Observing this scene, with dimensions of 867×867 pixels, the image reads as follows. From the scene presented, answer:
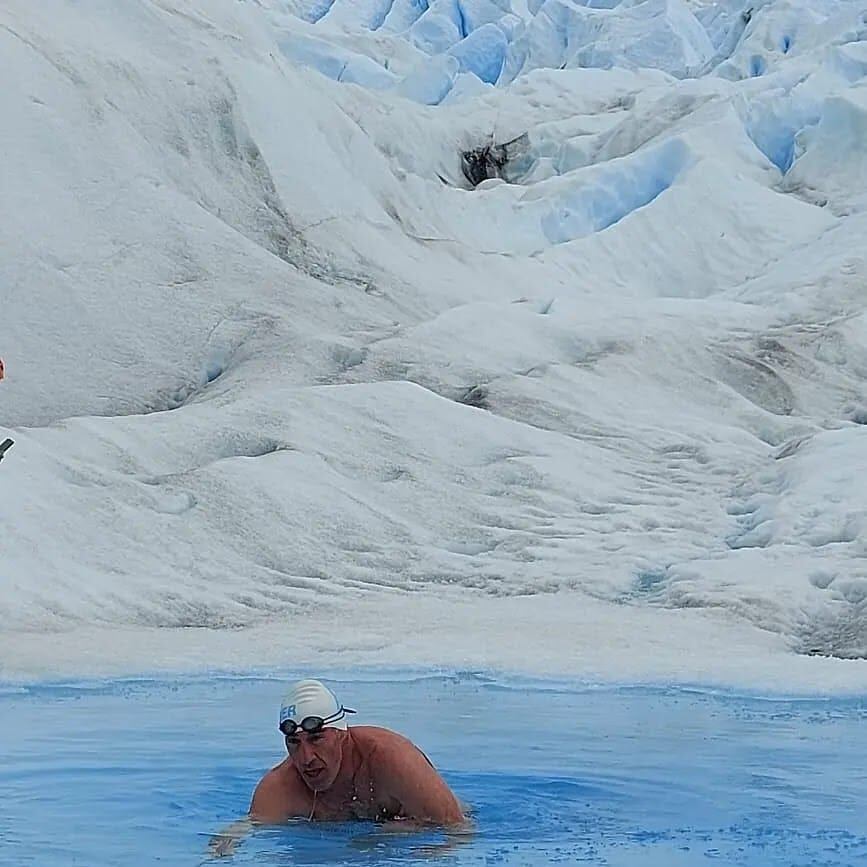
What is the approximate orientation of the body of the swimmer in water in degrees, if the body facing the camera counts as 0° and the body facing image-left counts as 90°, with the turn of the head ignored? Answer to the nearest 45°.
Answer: approximately 45°
